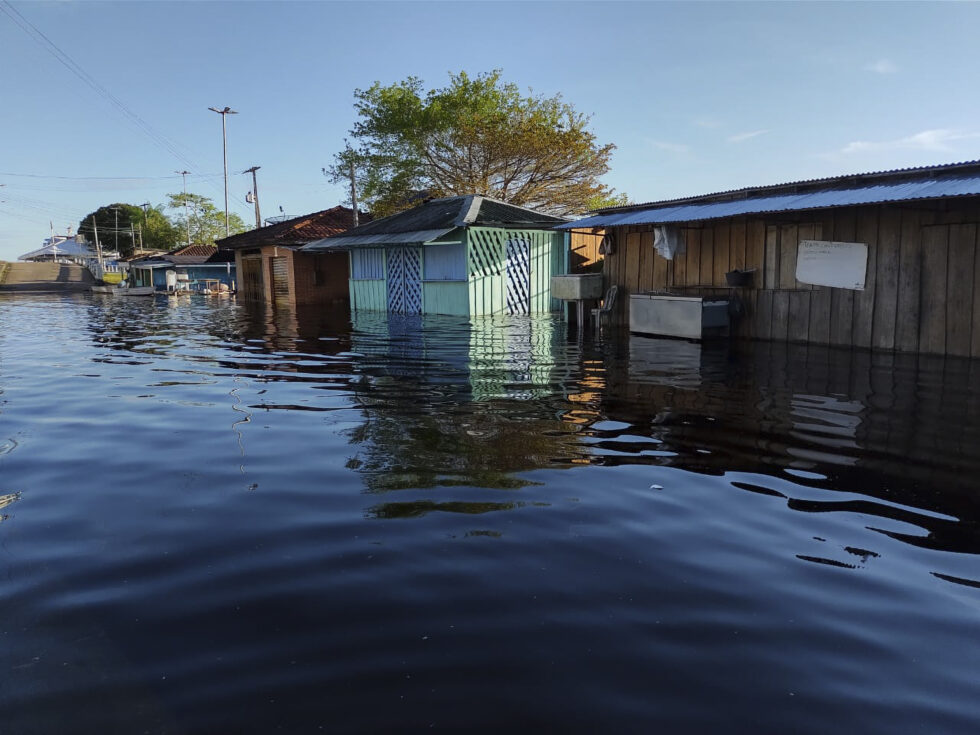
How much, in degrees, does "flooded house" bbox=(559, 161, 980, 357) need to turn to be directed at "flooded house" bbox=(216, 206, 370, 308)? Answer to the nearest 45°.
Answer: approximately 90° to its right

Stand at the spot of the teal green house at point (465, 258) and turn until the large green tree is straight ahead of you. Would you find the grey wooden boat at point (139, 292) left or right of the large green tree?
left

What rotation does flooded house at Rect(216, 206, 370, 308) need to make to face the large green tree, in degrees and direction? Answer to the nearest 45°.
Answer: approximately 135° to its left

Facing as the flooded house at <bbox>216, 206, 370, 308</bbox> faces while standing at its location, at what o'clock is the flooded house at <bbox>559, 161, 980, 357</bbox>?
the flooded house at <bbox>559, 161, 980, 357</bbox> is roughly at 10 o'clock from the flooded house at <bbox>216, 206, 370, 308</bbox>.

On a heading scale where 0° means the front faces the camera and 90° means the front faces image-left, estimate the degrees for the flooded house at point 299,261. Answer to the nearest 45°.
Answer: approximately 45°

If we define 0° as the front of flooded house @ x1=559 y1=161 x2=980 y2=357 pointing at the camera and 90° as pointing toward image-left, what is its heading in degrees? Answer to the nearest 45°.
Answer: approximately 45°

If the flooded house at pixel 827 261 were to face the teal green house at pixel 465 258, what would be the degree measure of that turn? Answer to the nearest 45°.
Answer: approximately 90° to its right
